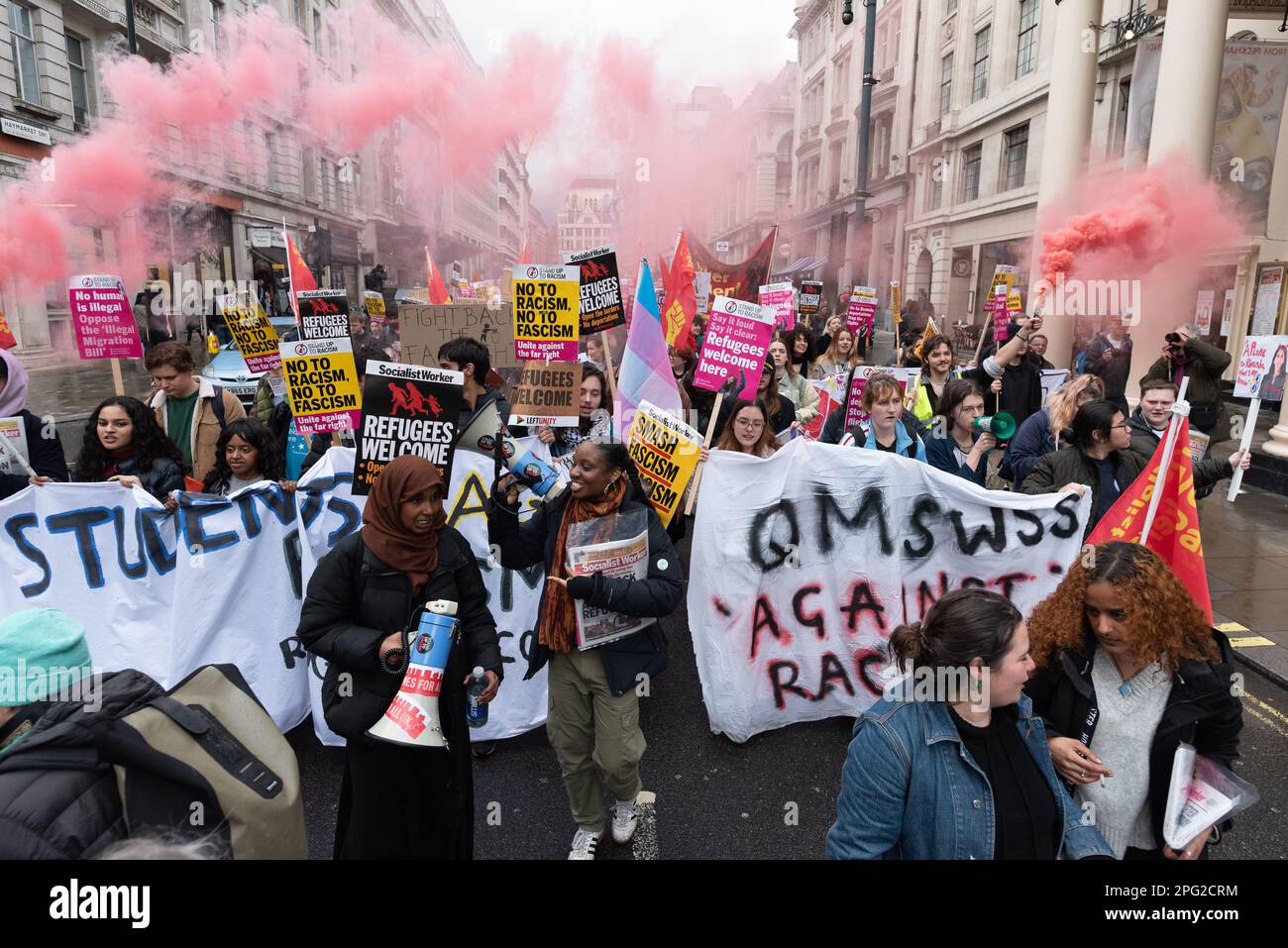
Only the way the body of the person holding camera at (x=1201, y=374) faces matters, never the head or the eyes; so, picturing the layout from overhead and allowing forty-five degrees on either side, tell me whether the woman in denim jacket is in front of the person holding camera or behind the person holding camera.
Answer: in front

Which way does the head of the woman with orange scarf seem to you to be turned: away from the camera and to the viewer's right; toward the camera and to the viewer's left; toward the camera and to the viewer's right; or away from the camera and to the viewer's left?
toward the camera and to the viewer's left

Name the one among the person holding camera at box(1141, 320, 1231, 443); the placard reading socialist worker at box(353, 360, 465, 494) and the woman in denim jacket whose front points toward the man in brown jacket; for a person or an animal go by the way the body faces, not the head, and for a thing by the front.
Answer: the person holding camera

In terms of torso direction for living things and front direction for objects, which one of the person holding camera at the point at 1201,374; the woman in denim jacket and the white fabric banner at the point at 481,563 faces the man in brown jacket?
the person holding camera

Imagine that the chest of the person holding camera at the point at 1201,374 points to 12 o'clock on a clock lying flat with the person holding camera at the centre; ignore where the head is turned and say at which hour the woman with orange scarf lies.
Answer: The woman with orange scarf is roughly at 11 o'clock from the person holding camera.

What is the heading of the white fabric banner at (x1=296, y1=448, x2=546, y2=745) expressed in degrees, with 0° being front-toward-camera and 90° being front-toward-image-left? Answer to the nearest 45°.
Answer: approximately 0°

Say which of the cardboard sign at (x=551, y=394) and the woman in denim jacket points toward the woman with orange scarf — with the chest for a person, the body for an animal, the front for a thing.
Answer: the cardboard sign

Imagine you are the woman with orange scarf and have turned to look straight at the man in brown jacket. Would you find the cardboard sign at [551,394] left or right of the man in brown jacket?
right

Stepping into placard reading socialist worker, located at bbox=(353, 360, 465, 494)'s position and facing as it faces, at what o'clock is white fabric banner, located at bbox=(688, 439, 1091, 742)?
The white fabric banner is roughly at 9 o'clock from the placard reading socialist worker.

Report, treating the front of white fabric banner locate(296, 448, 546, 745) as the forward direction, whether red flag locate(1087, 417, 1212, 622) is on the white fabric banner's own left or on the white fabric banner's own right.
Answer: on the white fabric banner's own left

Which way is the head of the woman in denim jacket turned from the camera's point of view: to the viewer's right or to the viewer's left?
to the viewer's right
